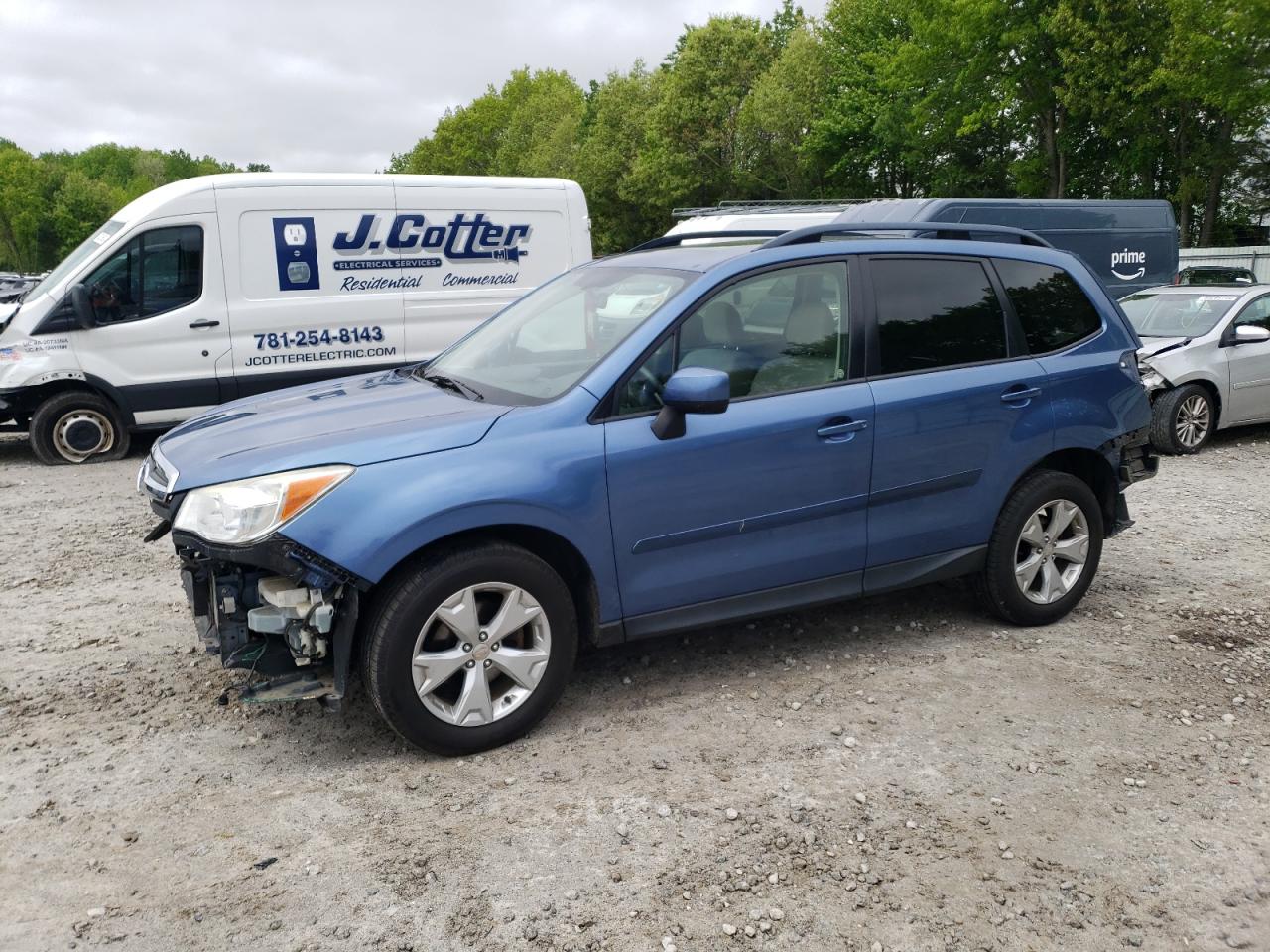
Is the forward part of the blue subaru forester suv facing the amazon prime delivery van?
no

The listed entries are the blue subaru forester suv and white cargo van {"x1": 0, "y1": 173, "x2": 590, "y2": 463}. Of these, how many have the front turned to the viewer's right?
0

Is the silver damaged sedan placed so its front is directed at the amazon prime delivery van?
no

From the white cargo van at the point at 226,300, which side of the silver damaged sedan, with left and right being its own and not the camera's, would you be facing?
front

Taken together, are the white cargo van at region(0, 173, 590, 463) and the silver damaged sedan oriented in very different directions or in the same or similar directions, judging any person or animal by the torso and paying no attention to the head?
same or similar directions

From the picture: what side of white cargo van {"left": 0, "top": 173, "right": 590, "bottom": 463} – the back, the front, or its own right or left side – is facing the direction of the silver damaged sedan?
back

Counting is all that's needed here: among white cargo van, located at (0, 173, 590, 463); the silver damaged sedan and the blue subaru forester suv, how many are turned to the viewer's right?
0

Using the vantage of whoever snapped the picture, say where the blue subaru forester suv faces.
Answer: facing the viewer and to the left of the viewer

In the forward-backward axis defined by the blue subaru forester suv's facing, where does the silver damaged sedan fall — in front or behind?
behind

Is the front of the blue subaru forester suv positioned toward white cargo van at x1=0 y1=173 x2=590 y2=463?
no

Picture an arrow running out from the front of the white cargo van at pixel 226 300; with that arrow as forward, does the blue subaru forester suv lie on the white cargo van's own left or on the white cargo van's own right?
on the white cargo van's own left

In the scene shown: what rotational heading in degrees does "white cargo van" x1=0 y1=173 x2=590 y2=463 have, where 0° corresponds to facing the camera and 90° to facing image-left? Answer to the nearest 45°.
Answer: approximately 90°
